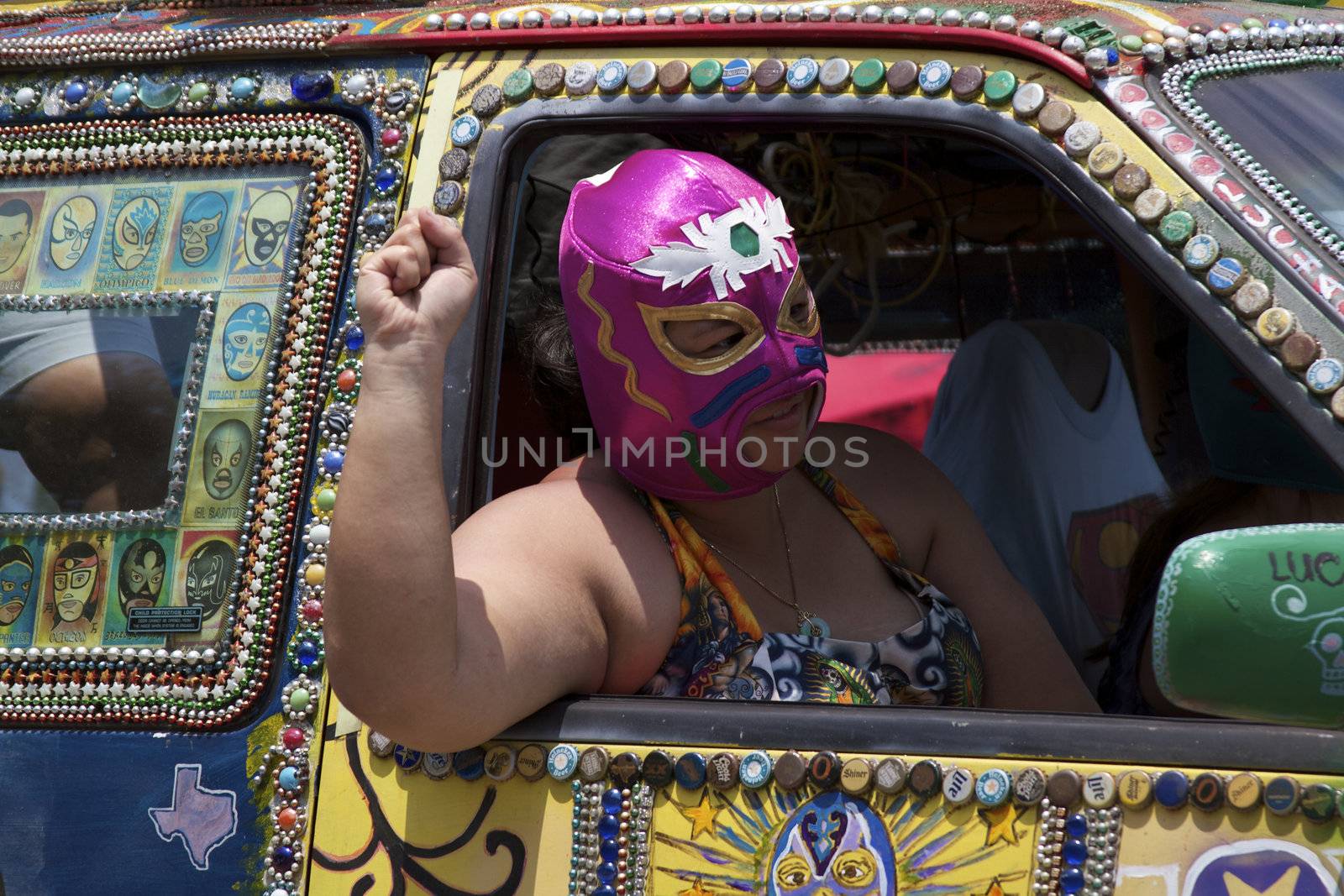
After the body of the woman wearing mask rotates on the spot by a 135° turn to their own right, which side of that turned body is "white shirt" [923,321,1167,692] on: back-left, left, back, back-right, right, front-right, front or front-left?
back-right

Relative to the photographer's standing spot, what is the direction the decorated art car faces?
facing to the right of the viewer

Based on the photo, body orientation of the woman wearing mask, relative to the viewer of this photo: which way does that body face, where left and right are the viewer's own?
facing the viewer and to the right of the viewer

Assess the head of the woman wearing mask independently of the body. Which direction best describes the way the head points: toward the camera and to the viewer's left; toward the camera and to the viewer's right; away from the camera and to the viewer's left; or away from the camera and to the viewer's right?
toward the camera and to the viewer's right
